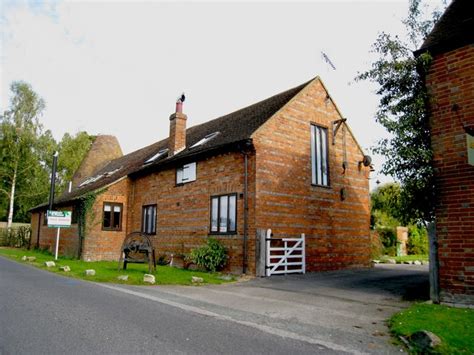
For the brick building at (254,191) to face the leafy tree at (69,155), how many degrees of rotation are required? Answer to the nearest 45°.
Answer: approximately 90° to its right

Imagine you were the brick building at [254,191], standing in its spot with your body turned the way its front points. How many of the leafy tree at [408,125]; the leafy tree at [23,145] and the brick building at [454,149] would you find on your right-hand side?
1

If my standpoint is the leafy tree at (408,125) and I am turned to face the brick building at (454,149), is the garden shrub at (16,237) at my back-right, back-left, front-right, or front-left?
back-right

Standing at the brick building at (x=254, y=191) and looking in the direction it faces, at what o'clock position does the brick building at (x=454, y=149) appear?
the brick building at (x=454, y=149) is roughly at 10 o'clock from the brick building at (x=254, y=191).

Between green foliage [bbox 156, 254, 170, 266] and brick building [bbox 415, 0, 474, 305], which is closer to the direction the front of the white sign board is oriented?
the brick building

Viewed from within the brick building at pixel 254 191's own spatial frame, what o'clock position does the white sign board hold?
The white sign board is roughly at 2 o'clock from the brick building.

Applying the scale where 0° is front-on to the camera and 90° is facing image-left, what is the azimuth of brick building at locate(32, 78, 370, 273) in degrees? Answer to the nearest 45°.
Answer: approximately 45°

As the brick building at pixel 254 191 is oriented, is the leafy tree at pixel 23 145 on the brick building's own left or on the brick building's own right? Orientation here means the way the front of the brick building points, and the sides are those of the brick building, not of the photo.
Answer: on the brick building's own right

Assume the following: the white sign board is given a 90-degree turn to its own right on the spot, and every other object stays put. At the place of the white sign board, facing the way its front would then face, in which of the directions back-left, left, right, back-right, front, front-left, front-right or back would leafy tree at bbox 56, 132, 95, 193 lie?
right

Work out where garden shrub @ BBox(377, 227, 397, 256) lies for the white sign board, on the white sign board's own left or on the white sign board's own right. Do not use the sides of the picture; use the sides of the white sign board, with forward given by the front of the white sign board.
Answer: on the white sign board's own left

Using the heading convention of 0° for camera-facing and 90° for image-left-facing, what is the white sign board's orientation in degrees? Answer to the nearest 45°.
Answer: approximately 0°

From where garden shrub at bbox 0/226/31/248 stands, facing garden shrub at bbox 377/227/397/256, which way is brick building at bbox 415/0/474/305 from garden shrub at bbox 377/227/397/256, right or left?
right
